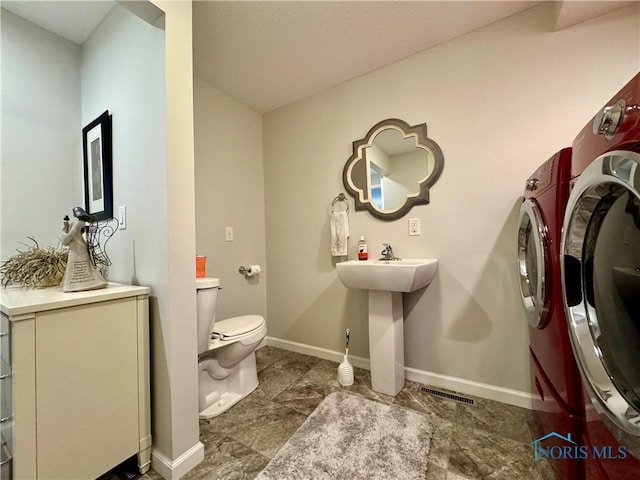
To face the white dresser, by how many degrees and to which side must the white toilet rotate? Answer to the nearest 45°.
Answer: approximately 180°

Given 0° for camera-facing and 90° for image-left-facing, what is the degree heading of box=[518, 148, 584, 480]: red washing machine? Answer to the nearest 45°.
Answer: approximately 90°

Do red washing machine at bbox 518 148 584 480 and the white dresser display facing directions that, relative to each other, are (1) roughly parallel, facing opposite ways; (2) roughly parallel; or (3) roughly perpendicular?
roughly perpendicular

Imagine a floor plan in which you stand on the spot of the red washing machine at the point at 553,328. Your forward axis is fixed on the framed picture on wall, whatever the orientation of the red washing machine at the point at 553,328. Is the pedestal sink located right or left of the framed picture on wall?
right

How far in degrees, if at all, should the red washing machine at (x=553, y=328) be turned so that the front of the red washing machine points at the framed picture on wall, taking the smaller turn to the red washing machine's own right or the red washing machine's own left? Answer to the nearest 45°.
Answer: approximately 45° to the red washing machine's own left

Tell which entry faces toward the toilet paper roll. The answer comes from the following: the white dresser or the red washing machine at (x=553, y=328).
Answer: the red washing machine

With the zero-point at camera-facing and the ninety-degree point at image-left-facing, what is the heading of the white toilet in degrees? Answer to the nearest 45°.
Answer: approximately 225°
